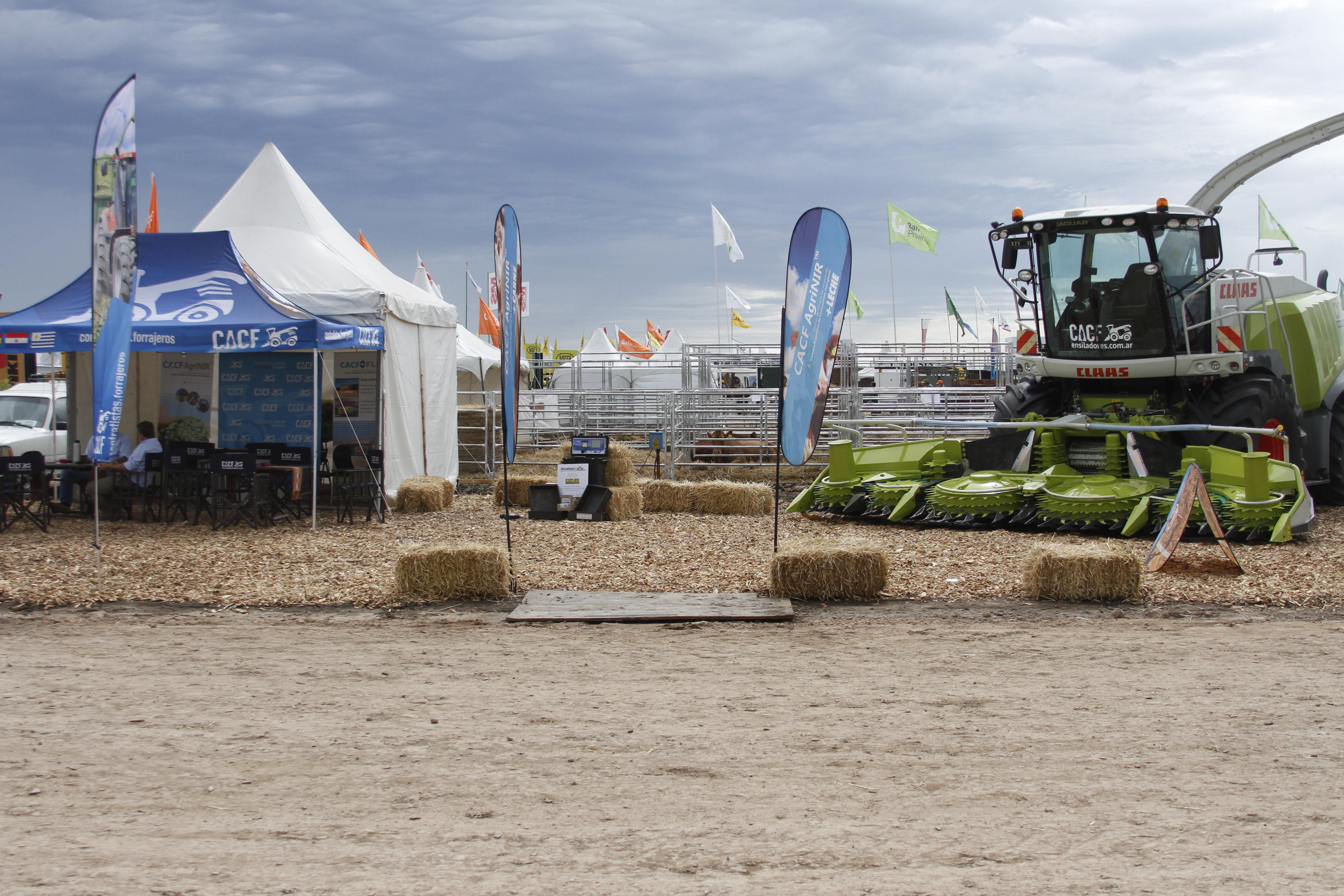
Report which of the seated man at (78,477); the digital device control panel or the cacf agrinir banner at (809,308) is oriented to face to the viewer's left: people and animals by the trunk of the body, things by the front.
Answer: the seated man

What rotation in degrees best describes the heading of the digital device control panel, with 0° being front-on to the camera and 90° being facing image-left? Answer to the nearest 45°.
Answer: approximately 0°

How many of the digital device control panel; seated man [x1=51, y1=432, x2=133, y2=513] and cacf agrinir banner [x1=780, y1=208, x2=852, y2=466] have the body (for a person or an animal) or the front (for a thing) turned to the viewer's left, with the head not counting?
1

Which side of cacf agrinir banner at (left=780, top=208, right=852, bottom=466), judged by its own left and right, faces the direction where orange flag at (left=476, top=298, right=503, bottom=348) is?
back

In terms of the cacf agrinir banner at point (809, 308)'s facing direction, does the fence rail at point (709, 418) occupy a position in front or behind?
behind

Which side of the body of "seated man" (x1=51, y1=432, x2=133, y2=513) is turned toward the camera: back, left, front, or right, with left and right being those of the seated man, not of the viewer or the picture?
left

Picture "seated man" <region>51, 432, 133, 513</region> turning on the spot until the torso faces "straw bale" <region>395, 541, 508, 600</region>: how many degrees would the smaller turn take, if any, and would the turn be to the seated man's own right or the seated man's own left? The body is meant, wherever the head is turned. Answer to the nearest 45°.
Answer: approximately 90° to the seated man's own left
